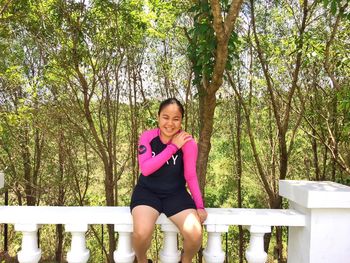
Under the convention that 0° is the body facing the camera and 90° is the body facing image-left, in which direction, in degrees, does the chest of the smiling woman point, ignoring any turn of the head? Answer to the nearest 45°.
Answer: approximately 0°

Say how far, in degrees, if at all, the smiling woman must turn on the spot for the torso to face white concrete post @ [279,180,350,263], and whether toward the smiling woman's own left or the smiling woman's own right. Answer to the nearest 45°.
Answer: approximately 90° to the smiling woman's own left
